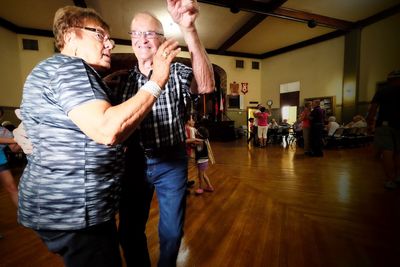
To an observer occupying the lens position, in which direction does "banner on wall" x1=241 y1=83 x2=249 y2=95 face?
facing the viewer

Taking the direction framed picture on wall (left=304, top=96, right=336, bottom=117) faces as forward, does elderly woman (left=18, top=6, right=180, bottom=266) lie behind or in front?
in front

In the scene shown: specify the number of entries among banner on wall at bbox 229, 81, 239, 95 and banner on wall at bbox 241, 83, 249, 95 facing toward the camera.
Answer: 2

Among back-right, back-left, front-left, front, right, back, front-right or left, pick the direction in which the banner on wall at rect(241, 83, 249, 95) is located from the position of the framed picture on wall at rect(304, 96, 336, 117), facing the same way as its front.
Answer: front-right
